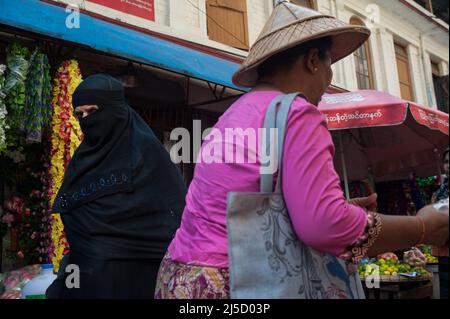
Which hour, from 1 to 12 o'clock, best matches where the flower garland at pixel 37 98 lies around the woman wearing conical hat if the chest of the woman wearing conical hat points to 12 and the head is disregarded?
The flower garland is roughly at 9 o'clock from the woman wearing conical hat.

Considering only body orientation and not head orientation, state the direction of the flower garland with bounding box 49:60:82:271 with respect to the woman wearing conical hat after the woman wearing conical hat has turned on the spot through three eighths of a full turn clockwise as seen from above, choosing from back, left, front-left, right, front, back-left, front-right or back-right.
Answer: back-right

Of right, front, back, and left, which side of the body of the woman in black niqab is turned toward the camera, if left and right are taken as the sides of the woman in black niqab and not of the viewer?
left

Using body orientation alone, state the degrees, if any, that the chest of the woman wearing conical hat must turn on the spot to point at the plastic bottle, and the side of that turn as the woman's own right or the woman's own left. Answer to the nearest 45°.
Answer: approximately 90° to the woman's own left

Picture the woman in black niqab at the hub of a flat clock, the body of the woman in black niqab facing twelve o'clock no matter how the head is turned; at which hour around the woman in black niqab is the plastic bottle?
The plastic bottle is roughly at 2 o'clock from the woman in black niqab.

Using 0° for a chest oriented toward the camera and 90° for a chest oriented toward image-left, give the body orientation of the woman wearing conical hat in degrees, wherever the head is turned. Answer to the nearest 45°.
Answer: approximately 225°

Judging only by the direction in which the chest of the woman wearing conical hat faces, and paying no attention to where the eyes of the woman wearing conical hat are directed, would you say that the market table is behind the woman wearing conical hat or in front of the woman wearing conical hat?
in front

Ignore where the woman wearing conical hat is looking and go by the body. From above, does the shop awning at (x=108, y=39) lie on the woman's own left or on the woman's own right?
on the woman's own left

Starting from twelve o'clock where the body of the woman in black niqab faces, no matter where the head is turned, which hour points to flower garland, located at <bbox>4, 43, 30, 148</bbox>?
The flower garland is roughly at 2 o'clock from the woman in black niqab.

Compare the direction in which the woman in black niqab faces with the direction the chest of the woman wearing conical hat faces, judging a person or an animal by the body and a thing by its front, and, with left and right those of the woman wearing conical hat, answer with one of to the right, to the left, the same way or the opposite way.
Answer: the opposite way
